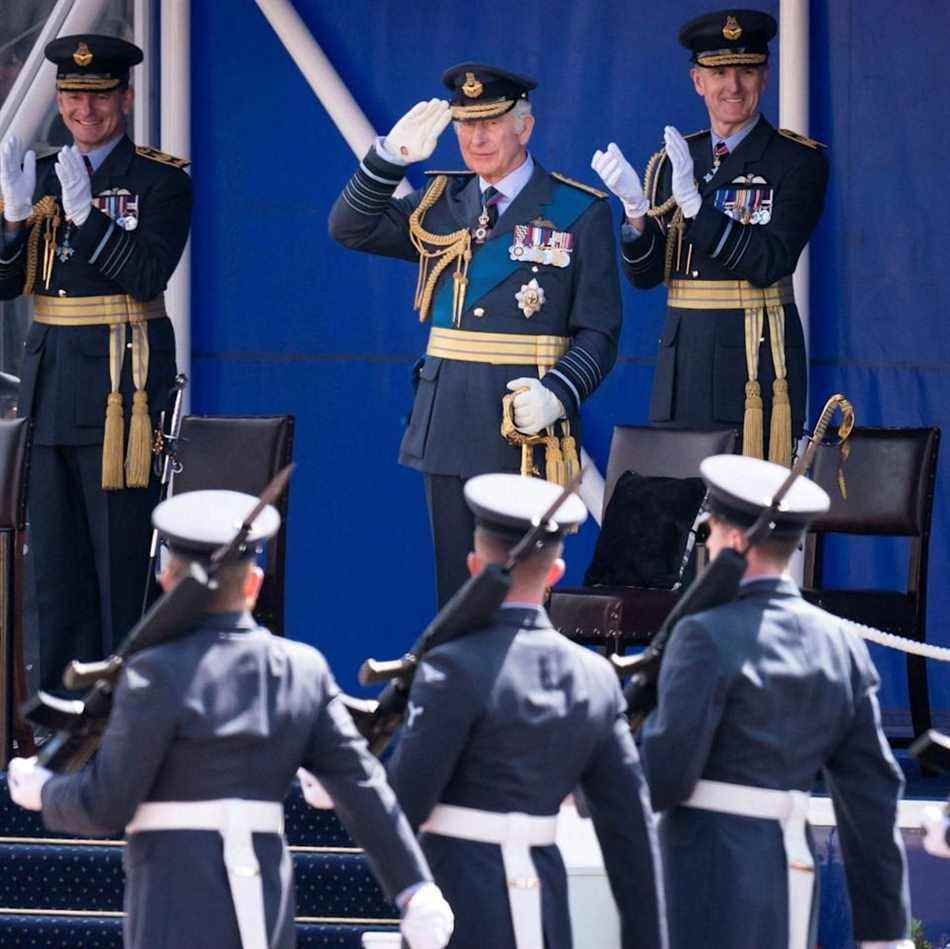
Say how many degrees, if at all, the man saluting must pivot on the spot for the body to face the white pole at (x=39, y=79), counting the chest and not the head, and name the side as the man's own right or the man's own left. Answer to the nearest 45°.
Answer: approximately 90° to the man's own right

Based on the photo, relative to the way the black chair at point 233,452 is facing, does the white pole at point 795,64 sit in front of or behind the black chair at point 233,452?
behind

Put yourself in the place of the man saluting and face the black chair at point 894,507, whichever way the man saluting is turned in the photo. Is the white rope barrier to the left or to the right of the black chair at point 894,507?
right

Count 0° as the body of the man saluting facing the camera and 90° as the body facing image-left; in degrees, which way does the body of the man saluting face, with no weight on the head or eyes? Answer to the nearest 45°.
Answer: approximately 45°

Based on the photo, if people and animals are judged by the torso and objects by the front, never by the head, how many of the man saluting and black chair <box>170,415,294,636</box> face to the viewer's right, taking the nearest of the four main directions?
0

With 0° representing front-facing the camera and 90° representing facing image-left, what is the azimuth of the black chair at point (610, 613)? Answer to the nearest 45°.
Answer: approximately 45°

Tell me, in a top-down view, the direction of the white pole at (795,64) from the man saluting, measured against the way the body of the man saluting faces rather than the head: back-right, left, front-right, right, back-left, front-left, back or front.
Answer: back
